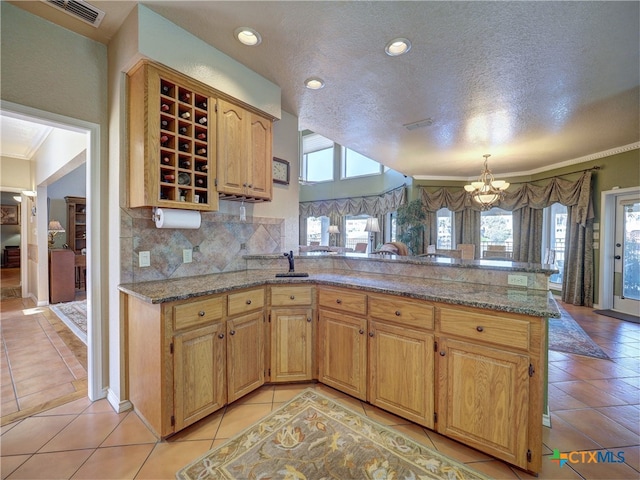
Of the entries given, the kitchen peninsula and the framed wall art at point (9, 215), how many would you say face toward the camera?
2

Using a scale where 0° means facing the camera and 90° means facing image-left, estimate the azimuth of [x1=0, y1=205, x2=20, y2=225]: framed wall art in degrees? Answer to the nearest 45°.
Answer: approximately 0°

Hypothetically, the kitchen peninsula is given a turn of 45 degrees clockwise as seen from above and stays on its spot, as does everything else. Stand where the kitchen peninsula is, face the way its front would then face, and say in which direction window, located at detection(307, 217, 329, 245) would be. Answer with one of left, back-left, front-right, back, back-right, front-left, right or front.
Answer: back-right

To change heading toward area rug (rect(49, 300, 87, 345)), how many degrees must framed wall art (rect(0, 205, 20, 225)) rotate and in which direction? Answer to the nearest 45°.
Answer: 0° — it already faces it

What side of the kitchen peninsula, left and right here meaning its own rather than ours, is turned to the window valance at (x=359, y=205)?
back
